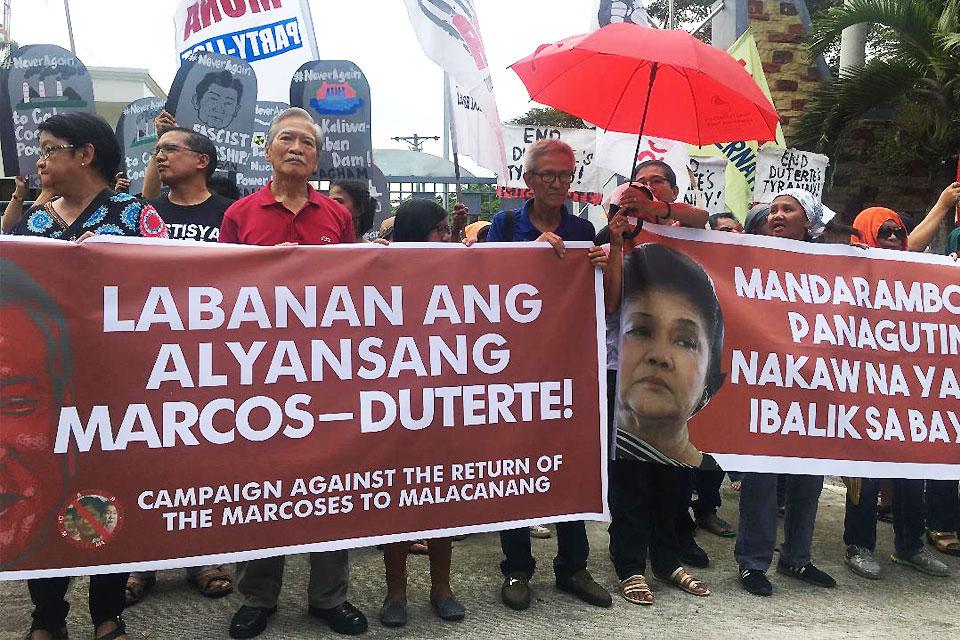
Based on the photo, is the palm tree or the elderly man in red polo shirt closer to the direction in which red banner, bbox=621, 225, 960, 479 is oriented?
the elderly man in red polo shirt

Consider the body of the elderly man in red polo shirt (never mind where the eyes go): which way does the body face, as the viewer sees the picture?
toward the camera

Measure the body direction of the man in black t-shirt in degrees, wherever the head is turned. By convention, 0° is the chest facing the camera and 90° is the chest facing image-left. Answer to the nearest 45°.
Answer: approximately 45°

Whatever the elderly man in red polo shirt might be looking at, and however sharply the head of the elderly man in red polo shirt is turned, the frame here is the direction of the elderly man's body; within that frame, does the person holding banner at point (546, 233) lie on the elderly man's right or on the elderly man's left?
on the elderly man's left

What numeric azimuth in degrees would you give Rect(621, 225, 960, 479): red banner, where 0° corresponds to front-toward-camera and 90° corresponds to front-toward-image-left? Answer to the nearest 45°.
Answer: approximately 0°

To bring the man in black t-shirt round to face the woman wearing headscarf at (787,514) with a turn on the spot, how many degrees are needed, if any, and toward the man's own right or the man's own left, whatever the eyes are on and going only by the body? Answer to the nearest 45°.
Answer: approximately 135° to the man's own left

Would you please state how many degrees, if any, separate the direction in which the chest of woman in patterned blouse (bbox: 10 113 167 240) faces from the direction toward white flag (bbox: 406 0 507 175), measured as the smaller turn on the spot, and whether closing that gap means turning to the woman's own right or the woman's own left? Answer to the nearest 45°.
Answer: approximately 180°

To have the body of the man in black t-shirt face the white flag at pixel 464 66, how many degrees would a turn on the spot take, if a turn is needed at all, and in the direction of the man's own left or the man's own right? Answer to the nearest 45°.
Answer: approximately 180°

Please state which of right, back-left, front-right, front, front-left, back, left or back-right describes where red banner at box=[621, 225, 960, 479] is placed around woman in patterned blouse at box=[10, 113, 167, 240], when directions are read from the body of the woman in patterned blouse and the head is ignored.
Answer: back-left

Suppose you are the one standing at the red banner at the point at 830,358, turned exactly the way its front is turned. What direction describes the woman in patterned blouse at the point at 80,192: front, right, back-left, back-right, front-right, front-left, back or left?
front-right

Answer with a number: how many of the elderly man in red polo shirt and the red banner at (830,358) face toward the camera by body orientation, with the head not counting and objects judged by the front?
2

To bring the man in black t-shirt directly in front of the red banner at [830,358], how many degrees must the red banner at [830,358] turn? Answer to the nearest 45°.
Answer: approximately 90° to its right
